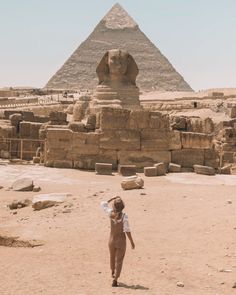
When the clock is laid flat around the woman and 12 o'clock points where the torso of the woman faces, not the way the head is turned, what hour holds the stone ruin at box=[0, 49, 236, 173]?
The stone ruin is roughly at 12 o'clock from the woman.

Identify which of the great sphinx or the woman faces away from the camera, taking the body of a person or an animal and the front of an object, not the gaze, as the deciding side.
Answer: the woman

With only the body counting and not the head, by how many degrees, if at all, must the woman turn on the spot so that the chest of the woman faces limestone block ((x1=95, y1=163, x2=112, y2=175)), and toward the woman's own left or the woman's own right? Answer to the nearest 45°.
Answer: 0° — they already face it

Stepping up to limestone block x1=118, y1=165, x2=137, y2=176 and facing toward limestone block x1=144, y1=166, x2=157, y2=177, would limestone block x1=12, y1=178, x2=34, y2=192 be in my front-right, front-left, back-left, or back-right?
back-right

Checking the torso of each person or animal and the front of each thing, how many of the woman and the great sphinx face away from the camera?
1

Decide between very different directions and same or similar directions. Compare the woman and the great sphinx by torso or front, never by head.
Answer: very different directions

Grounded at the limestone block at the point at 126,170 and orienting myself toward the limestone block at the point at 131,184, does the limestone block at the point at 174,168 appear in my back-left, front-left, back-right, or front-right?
back-left

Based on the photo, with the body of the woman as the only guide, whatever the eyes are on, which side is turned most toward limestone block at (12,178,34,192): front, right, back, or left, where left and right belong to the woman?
front

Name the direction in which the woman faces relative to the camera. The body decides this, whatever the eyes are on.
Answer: away from the camera

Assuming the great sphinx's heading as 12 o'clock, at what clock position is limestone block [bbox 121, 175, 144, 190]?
The limestone block is roughly at 12 o'clock from the great sphinx.

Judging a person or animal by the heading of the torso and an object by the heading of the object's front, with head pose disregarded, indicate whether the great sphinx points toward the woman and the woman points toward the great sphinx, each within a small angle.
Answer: yes

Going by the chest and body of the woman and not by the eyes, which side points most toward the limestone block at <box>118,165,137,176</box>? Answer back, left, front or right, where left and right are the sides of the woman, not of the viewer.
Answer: front

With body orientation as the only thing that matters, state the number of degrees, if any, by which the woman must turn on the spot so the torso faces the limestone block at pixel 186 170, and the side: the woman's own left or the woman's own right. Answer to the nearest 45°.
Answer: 0° — they already face it
